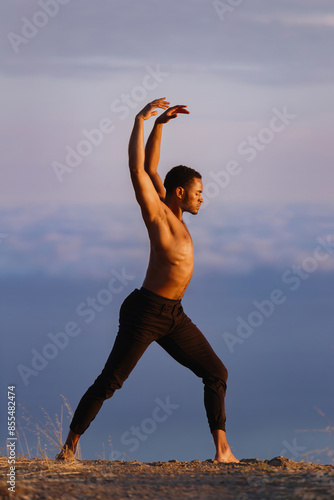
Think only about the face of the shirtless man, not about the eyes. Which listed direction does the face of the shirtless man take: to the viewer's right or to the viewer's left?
to the viewer's right

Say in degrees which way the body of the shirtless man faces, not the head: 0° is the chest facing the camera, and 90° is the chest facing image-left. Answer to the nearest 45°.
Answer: approximately 270°
